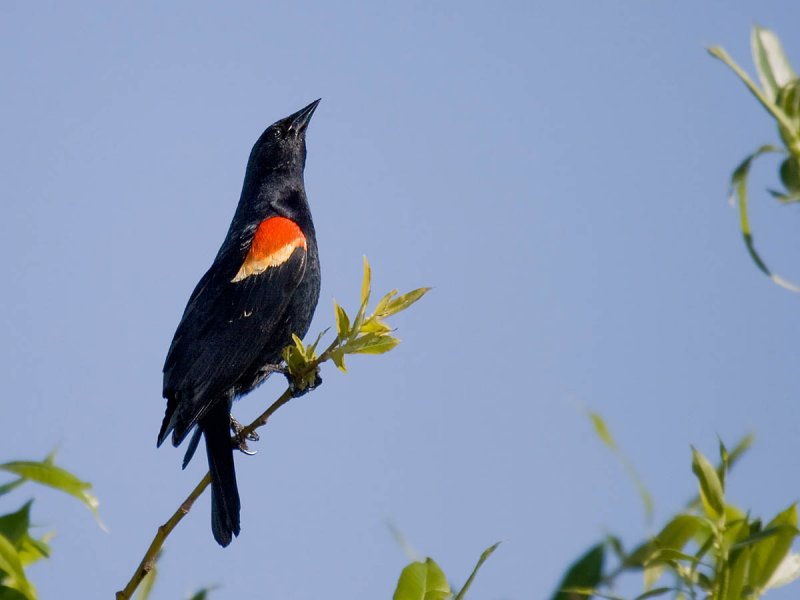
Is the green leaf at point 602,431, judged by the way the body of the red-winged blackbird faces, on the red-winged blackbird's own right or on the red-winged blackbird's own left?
on the red-winged blackbird's own right

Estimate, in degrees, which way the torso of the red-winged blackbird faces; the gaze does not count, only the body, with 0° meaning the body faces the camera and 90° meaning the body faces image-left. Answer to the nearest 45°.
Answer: approximately 270°
